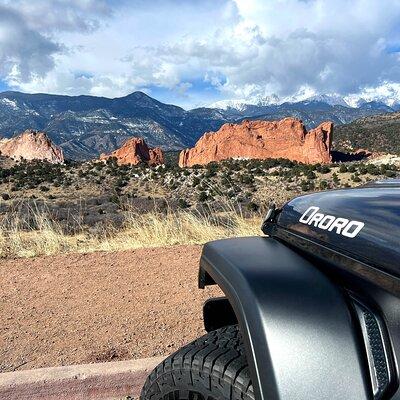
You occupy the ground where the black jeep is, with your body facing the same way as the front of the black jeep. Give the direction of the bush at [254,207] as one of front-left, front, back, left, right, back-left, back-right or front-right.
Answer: front-right

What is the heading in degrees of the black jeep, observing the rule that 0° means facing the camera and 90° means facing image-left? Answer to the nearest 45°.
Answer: approximately 135°
